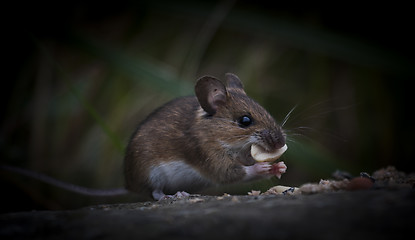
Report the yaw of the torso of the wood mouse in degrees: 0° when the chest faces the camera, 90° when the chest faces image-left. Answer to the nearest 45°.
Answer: approximately 270°
